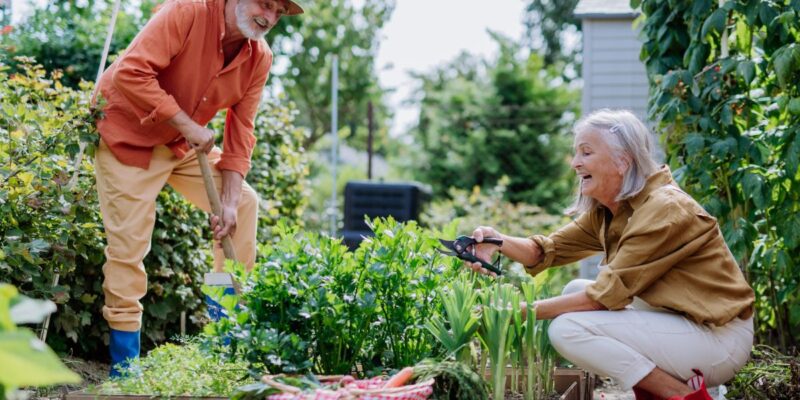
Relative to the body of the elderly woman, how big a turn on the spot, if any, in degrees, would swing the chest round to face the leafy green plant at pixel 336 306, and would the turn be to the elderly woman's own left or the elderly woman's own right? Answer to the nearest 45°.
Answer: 0° — they already face it

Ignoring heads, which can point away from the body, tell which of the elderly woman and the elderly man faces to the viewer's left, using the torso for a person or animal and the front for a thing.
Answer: the elderly woman

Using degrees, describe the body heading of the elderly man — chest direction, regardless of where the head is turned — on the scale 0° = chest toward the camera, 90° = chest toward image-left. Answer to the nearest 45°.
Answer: approximately 315°

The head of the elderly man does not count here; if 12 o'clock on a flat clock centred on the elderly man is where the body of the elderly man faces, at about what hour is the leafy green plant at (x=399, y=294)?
The leafy green plant is roughly at 12 o'clock from the elderly man.

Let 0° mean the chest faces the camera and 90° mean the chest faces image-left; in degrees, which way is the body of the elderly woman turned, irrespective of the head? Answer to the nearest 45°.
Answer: approximately 90°

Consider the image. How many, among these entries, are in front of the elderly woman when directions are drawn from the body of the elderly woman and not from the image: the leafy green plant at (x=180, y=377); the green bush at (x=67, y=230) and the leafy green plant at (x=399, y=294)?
3

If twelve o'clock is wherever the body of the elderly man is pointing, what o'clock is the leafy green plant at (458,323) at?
The leafy green plant is roughly at 12 o'clock from the elderly man.

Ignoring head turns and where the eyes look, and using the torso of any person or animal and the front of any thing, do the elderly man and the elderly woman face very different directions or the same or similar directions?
very different directions

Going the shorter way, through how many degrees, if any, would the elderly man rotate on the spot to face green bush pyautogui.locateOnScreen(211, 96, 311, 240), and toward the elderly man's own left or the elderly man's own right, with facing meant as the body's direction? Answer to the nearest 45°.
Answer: approximately 135° to the elderly man's own left

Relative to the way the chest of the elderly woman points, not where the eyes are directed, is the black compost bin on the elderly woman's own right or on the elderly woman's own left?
on the elderly woman's own right

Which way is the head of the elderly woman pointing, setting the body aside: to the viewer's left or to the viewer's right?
to the viewer's left

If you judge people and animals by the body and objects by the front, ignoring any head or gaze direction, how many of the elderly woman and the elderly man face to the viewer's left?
1

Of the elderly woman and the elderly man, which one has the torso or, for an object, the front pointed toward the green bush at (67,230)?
the elderly woman

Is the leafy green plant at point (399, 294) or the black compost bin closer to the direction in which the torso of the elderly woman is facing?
the leafy green plant
